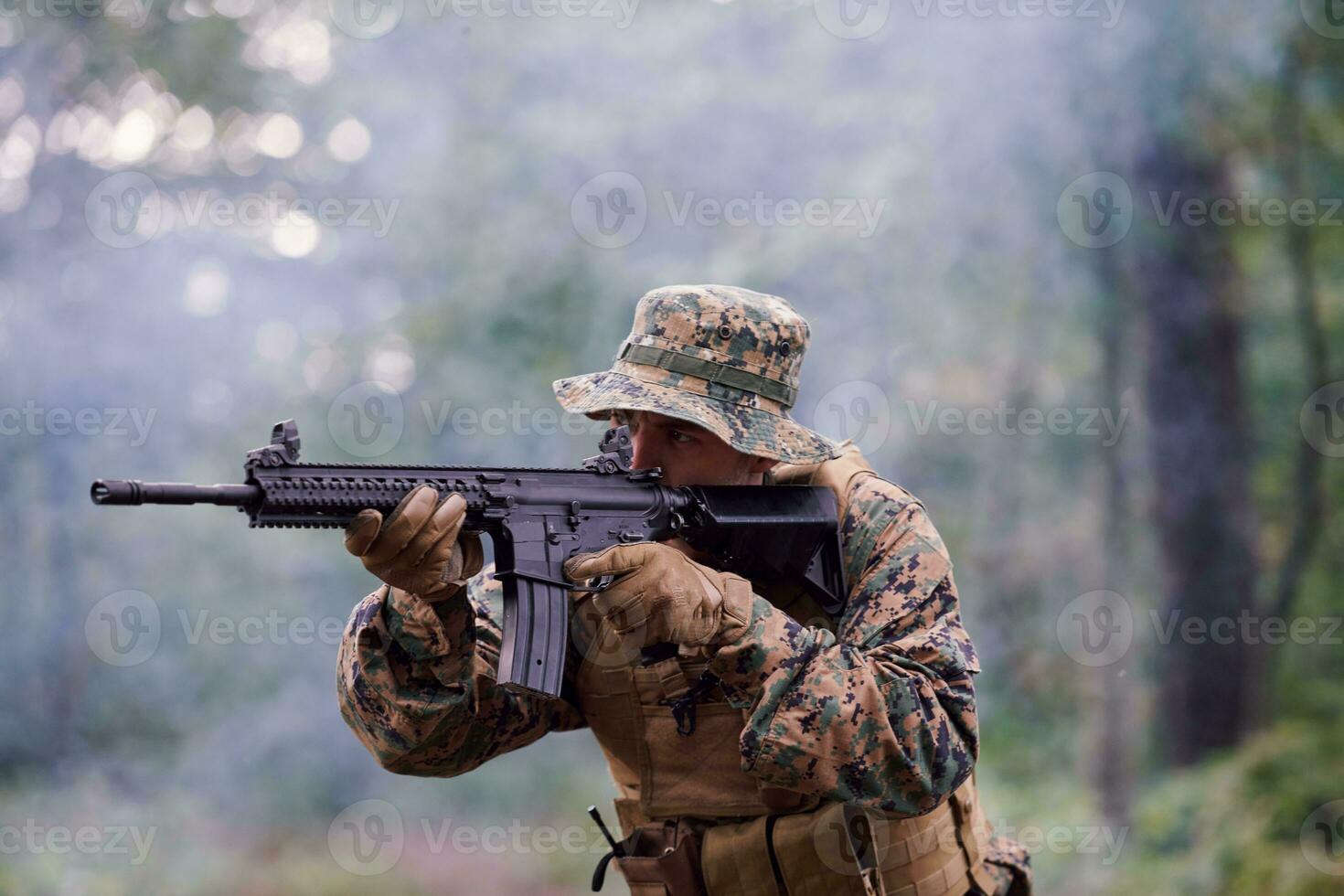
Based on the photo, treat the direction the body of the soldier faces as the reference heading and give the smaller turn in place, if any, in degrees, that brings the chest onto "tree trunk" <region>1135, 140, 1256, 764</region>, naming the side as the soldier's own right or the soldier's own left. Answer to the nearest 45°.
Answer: approximately 180°

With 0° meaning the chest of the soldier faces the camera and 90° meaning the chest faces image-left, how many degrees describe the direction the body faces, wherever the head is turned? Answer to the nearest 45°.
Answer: approximately 45°
